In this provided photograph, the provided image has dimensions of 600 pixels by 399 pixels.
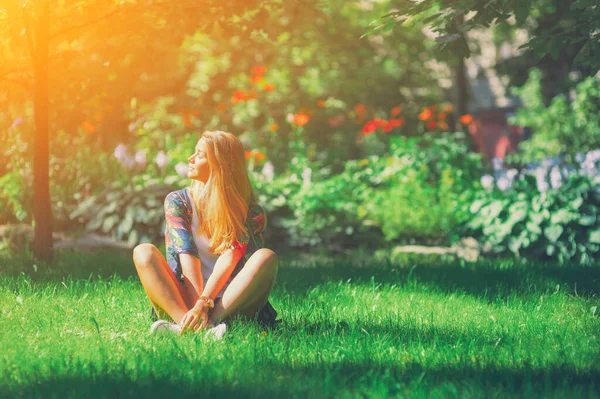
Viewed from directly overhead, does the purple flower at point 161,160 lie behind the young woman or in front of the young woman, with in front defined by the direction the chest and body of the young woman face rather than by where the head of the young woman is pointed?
behind

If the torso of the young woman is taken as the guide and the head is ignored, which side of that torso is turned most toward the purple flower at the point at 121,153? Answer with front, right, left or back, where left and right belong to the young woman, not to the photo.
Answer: back

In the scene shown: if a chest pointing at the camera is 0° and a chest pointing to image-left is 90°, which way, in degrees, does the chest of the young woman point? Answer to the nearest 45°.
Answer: approximately 0°

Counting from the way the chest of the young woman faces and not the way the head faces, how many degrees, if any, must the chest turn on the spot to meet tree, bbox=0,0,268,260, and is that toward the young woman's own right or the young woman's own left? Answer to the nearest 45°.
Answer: approximately 180°

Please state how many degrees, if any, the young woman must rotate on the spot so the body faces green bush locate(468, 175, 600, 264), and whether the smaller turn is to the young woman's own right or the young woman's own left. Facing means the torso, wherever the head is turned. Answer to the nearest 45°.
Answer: approximately 135° to the young woman's own left

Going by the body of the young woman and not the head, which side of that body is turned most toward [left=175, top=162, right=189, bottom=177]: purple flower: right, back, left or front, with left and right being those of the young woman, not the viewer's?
back

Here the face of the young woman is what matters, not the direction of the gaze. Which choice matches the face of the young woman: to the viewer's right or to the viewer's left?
to the viewer's left

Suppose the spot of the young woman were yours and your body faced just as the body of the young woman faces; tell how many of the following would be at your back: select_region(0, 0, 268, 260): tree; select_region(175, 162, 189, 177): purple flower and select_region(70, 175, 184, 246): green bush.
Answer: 3

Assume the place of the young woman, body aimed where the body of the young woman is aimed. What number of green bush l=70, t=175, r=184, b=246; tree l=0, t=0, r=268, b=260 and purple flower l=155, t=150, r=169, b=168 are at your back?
3

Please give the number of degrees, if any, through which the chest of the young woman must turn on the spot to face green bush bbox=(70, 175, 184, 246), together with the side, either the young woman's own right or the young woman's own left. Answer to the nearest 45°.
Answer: approximately 180°

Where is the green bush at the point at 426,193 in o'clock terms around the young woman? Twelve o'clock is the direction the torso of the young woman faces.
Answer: The green bush is roughly at 7 o'clock from the young woman.

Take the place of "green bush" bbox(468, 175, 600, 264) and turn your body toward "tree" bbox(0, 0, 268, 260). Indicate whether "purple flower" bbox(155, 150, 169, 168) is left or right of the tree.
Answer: right
